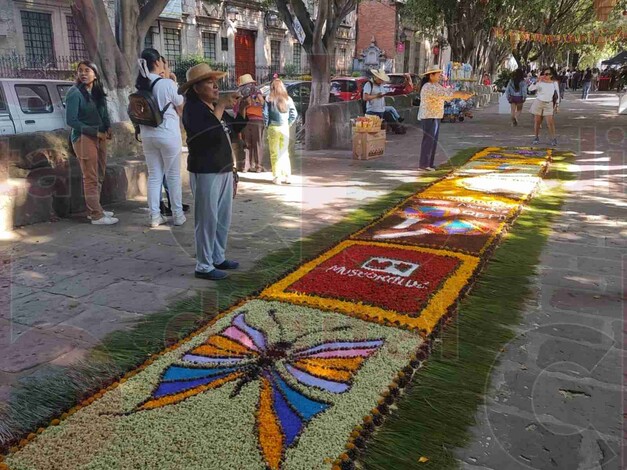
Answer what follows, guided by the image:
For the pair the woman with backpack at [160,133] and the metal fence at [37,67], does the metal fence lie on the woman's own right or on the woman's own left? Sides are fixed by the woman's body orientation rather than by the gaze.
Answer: on the woman's own left

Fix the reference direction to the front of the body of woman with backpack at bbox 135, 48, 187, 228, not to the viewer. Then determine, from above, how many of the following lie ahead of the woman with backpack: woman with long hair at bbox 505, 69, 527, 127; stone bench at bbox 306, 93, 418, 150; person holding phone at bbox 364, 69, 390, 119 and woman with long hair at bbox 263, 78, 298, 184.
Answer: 4

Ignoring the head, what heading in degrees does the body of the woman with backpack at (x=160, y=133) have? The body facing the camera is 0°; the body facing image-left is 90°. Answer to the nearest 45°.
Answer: approximately 225°

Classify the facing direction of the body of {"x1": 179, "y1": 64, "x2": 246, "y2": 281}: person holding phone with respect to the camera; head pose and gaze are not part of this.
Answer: to the viewer's right

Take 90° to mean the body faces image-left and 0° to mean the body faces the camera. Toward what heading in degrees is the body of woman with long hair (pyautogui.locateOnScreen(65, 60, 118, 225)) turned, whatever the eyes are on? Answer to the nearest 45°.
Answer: approximately 315°

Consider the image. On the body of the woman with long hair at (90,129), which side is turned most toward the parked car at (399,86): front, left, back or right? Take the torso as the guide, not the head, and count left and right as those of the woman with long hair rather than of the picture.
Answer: left
